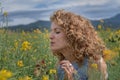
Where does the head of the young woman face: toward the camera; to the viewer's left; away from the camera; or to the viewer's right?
to the viewer's left

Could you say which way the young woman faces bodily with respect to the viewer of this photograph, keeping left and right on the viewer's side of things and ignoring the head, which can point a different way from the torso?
facing the viewer and to the left of the viewer
